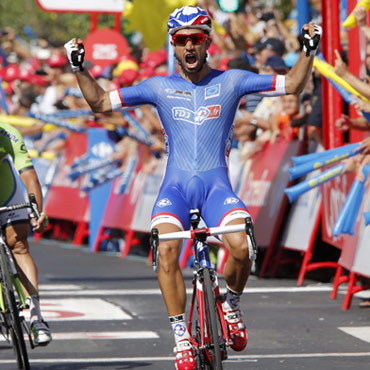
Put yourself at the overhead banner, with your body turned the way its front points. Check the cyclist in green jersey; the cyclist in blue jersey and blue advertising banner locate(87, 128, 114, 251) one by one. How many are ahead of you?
3

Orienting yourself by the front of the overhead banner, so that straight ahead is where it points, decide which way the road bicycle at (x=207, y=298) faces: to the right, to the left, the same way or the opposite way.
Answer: the same way

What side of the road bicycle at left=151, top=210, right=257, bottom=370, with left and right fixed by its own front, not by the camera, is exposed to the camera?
front

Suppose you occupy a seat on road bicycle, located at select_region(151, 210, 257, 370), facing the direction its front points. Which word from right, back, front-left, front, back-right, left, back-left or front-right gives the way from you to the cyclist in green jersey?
back-right

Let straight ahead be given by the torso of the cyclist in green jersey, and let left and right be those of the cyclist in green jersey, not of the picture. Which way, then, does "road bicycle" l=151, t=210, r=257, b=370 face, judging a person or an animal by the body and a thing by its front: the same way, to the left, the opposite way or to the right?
the same way

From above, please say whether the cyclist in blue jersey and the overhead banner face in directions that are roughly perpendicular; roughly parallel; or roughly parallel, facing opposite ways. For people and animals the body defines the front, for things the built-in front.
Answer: roughly parallel

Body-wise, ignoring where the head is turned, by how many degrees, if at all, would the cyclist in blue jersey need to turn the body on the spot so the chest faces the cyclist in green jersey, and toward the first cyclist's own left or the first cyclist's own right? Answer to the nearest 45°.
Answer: approximately 135° to the first cyclist's own right

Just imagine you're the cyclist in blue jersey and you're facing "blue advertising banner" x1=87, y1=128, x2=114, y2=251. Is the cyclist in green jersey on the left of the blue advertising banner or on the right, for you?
left

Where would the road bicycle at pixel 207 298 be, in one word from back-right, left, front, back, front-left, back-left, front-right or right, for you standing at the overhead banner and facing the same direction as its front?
front

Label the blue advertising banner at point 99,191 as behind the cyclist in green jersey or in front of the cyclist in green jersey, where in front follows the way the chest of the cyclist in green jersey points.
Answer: behind

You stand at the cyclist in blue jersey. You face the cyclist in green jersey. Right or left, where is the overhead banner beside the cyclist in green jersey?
right

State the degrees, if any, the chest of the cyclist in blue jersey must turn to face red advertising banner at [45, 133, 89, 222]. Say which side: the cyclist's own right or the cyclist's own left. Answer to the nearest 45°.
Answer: approximately 180°

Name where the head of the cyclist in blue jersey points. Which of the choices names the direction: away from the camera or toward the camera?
toward the camera

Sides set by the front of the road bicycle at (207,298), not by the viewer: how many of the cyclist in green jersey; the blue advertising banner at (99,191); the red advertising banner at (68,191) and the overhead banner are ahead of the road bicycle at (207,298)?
0

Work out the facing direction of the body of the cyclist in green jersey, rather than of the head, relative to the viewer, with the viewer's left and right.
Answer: facing the viewer

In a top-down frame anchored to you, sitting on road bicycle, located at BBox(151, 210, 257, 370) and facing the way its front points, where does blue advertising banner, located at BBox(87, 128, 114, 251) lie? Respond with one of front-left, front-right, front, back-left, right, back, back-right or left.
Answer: back

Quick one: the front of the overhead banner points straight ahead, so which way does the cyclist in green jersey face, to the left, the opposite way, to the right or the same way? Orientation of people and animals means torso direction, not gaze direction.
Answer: the same way

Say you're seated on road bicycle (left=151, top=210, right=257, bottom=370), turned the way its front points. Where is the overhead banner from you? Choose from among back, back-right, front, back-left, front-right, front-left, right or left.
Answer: back

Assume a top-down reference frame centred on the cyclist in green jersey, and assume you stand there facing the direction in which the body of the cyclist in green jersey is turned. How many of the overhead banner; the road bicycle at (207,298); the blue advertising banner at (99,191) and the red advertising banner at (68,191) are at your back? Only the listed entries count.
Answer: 3
